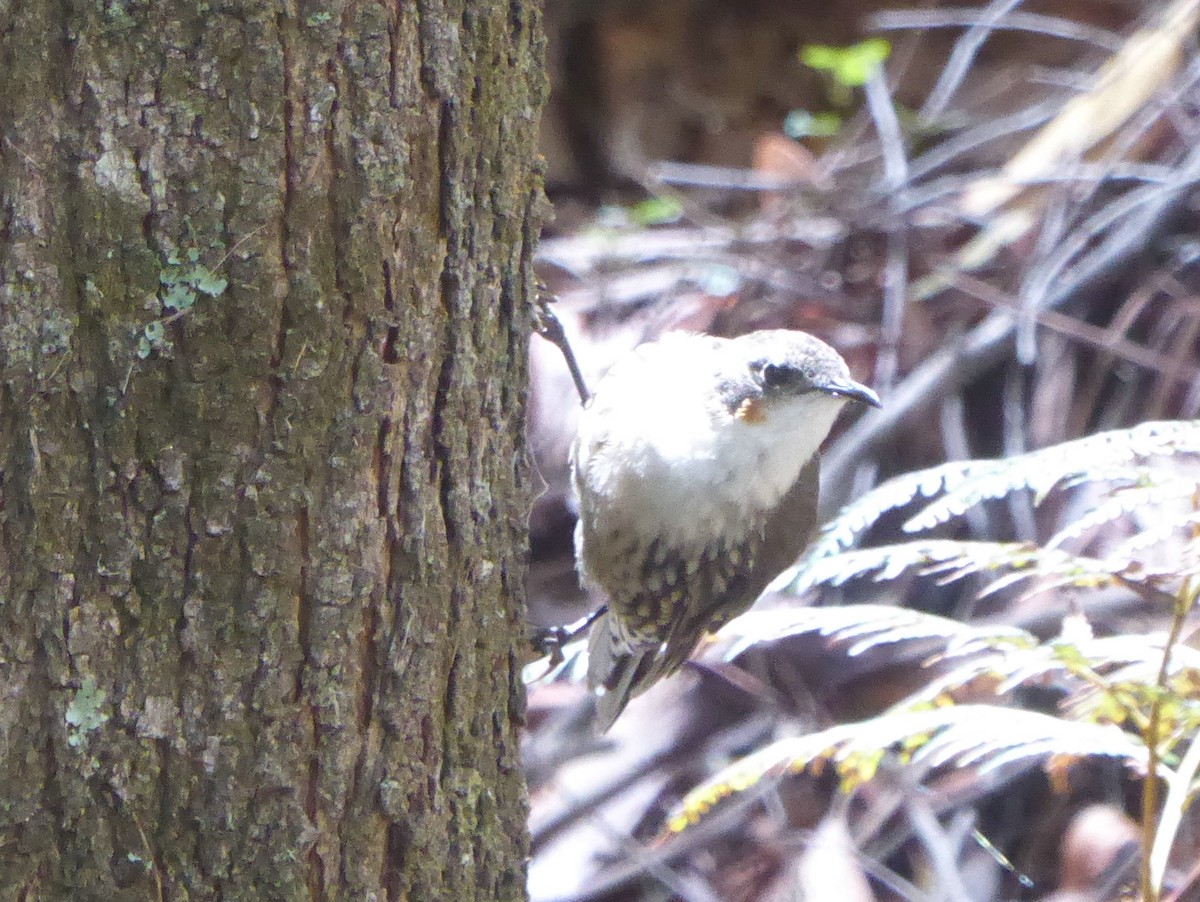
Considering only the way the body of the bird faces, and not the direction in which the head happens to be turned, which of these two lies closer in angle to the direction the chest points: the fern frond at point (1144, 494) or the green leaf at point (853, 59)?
the fern frond

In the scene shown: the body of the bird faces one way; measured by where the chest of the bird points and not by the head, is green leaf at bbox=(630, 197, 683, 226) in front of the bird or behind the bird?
behind

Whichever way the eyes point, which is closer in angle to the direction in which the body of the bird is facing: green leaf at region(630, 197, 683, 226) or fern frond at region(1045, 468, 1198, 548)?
the fern frond

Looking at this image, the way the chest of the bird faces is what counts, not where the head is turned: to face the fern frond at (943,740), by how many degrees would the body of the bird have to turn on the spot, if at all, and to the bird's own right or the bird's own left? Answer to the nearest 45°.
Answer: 0° — it already faces it

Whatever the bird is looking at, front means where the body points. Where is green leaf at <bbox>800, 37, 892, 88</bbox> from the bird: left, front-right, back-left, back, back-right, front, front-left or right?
back-left

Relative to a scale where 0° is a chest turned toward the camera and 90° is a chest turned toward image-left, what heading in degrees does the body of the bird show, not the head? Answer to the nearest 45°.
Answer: approximately 315°

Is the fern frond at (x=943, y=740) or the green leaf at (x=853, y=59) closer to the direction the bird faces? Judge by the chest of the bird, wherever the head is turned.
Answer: the fern frond

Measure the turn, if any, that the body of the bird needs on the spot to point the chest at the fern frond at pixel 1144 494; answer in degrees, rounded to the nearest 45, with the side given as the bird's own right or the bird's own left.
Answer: approximately 90° to the bird's own left
